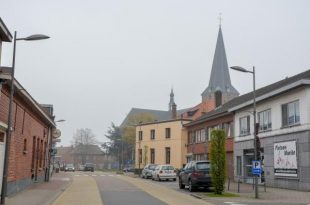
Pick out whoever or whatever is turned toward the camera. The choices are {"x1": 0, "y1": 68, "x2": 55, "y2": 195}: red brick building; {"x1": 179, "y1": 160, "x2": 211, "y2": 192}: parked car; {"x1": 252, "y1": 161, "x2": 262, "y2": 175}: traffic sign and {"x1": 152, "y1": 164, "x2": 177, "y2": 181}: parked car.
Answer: the traffic sign

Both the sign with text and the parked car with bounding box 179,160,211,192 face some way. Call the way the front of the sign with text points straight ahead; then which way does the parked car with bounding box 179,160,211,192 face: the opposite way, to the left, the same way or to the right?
to the right

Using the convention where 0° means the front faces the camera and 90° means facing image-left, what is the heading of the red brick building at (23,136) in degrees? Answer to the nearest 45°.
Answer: approximately 270°

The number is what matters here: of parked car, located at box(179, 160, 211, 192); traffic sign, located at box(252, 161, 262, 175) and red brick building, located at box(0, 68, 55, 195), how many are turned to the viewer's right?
1

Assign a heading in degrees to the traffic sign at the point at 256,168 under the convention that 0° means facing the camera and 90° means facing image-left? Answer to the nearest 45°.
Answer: approximately 0°

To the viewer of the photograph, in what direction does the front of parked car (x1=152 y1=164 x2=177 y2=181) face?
facing away from the viewer and to the left of the viewer

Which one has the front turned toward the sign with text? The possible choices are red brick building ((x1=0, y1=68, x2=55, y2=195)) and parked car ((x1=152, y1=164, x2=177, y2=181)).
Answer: the red brick building

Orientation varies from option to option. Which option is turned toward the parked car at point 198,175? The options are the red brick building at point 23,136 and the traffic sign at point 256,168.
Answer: the red brick building

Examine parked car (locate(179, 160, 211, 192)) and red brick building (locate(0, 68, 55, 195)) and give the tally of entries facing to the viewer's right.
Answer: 1

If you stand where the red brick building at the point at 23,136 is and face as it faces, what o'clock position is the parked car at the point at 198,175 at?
The parked car is roughly at 12 o'clock from the red brick building.

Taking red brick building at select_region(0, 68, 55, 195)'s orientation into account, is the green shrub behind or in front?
in front

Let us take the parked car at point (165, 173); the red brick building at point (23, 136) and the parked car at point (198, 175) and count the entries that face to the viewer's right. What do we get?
1

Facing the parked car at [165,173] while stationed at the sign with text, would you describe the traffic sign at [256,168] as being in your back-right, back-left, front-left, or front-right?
back-left

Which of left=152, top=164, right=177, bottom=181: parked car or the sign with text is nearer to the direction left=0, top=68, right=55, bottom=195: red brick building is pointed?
the sign with text

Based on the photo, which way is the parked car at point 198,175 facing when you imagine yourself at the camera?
facing away from the viewer and to the left of the viewer

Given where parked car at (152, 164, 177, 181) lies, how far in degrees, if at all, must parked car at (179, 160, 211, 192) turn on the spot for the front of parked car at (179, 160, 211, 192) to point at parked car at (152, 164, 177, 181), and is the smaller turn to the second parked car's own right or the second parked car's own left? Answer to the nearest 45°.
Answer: approximately 45° to the second parked car's own right

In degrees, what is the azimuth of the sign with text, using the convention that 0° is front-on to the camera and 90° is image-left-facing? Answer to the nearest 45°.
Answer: approximately 45°
